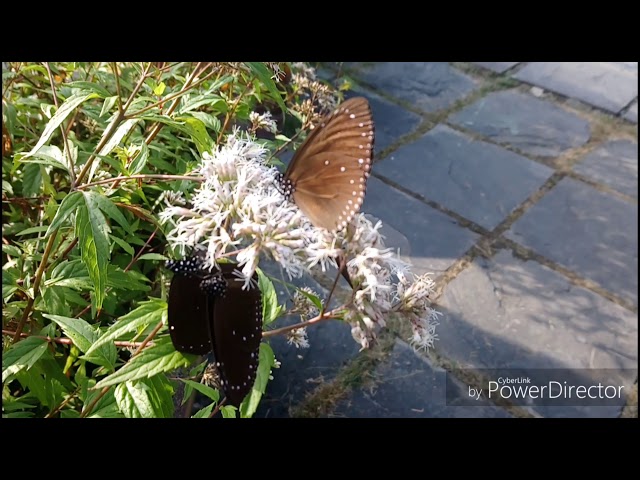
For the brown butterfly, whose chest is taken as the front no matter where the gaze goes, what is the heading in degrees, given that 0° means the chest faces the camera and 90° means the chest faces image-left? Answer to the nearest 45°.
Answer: approximately 90°
